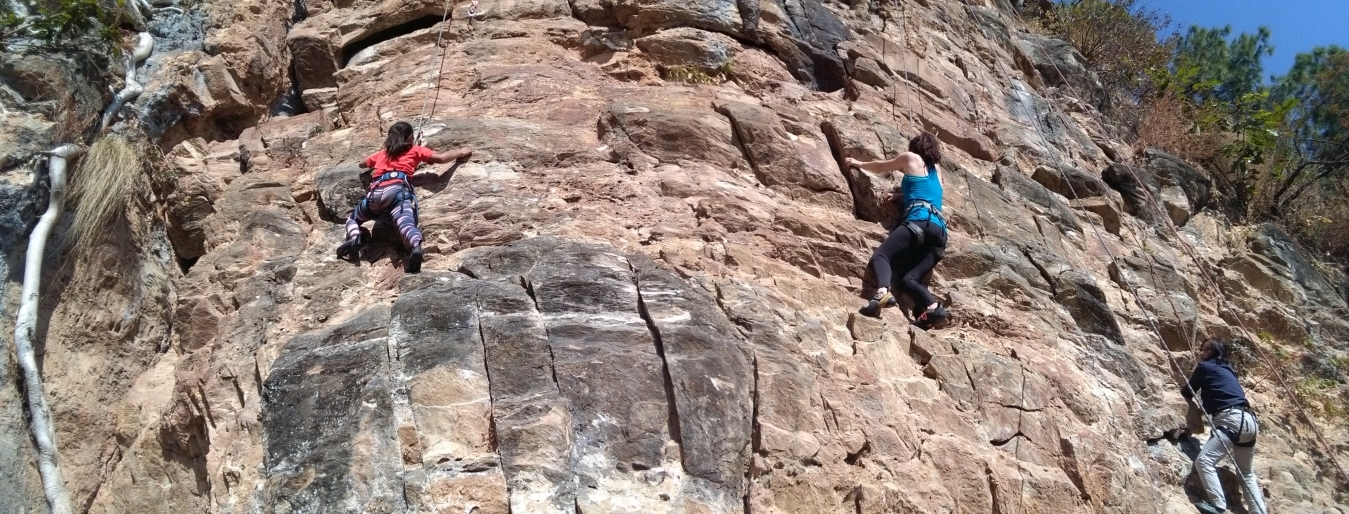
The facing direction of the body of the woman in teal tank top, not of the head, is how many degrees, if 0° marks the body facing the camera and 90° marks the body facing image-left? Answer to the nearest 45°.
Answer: approximately 135°

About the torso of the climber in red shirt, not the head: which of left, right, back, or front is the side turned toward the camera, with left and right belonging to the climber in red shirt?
back

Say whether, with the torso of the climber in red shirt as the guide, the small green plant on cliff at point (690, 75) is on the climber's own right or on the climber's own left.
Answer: on the climber's own right

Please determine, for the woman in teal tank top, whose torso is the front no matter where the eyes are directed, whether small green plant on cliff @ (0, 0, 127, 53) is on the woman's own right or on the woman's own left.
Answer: on the woman's own left

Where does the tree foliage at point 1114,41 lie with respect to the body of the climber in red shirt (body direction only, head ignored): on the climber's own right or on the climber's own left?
on the climber's own right

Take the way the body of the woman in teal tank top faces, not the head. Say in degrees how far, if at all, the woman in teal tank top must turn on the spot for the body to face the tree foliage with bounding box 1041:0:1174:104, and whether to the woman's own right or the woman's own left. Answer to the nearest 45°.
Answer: approximately 45° to the woman's own right

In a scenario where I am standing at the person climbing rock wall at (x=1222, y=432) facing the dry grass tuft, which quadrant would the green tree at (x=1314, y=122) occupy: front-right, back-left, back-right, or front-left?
back-right

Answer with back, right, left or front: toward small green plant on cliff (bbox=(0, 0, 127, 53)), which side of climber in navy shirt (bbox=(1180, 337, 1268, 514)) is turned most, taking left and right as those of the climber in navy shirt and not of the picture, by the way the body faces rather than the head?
left
